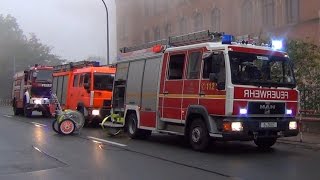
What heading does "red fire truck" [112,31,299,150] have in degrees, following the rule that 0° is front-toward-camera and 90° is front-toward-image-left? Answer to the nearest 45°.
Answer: approximately 315°

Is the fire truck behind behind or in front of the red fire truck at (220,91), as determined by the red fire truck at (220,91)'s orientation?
behind

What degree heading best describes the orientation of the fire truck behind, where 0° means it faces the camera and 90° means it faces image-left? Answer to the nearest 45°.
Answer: approximately 315°

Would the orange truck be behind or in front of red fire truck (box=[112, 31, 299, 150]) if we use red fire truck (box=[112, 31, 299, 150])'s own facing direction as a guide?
behind

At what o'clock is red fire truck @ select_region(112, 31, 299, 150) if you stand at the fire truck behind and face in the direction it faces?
The red fire truck is roughly at 1 o'clock from the fire truck behind.
